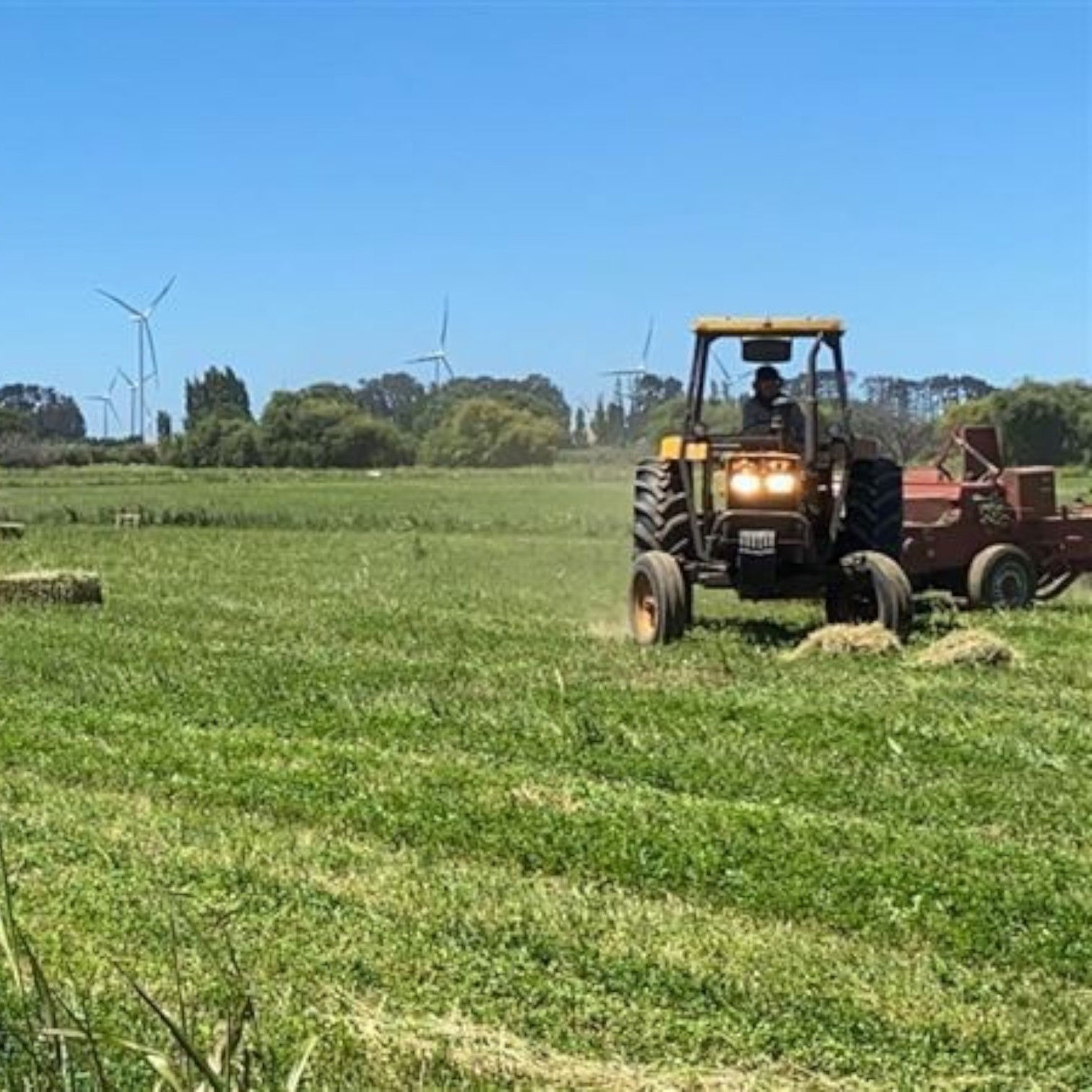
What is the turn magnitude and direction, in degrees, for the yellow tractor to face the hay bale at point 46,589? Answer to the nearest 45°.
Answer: approximately 135° to its right

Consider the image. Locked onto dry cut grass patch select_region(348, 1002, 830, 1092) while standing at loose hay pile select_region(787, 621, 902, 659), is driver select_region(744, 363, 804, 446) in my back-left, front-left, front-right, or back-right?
back-right

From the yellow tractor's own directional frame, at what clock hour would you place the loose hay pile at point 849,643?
The loose hay pile is roughly at 11 o'clock from the yellow tractor.

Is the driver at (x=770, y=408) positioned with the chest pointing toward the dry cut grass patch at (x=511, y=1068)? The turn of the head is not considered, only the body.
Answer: yes

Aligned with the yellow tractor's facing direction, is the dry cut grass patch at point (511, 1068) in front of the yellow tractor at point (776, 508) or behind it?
in front

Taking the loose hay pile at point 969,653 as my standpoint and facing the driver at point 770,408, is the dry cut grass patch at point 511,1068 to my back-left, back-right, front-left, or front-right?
back-left

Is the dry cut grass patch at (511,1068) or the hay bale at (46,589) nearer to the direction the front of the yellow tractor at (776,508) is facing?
the dry cut grass patch

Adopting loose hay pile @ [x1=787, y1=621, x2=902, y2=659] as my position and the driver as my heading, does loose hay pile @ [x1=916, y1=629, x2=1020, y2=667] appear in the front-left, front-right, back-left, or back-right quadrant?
back-right

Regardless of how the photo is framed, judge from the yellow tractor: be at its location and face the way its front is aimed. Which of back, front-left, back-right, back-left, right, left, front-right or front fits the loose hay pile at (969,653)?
front-left

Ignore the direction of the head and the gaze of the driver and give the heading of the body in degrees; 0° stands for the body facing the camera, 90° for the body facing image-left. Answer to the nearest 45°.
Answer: approximately 0°

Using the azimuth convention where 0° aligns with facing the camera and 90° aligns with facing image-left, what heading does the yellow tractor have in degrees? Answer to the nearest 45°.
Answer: approximately 0°

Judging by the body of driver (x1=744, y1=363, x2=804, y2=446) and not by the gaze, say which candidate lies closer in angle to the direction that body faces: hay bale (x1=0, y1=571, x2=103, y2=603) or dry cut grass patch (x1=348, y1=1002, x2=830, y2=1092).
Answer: the dry cut grass patch
